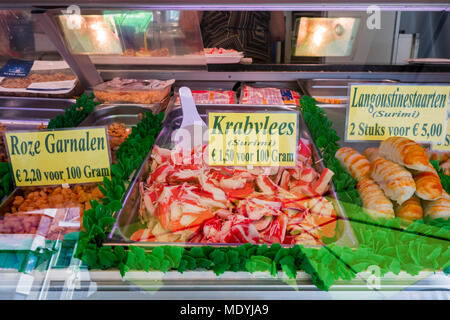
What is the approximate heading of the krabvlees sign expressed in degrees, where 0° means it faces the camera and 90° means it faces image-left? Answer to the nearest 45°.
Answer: approximately 0°

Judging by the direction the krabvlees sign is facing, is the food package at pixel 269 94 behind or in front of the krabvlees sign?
behind

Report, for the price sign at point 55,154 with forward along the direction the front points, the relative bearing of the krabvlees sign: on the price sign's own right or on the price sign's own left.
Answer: on the price sign's own left

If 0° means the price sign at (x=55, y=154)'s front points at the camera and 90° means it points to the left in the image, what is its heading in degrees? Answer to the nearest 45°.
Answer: approximately 0°

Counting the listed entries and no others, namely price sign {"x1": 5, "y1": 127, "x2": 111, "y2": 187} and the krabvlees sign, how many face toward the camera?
2

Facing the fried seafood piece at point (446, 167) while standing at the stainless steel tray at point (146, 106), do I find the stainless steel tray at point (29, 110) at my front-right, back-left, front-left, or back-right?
back-right

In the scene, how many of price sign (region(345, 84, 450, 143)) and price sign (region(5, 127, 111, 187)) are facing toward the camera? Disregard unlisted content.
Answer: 2
